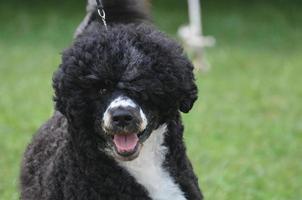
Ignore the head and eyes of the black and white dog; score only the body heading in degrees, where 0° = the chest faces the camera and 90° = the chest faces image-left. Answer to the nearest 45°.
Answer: approximately 315°
